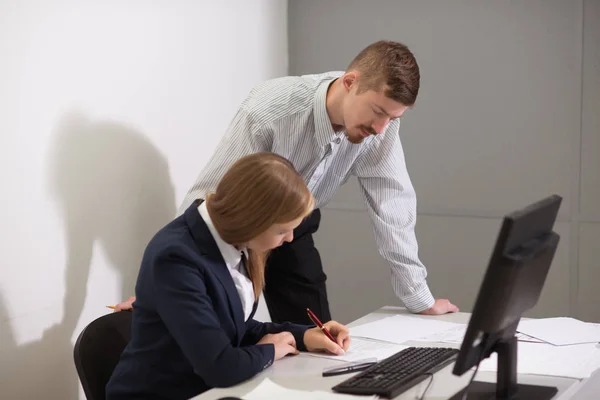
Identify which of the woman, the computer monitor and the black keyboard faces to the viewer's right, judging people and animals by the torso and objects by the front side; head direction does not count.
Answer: the woman

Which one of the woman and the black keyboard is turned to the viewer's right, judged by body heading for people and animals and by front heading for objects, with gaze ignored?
the woman

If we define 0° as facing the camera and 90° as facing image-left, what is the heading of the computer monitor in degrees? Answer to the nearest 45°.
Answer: approximately 135°

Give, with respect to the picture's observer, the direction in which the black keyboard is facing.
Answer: facing away from the viewer and to the left of the viewer

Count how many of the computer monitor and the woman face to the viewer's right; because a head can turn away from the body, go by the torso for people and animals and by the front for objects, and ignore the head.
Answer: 1

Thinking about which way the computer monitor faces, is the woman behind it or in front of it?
in front

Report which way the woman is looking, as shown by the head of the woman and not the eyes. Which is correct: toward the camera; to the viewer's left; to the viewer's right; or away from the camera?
to the viewer's right

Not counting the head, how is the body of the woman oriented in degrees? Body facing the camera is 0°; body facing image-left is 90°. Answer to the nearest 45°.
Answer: approximately 270°
